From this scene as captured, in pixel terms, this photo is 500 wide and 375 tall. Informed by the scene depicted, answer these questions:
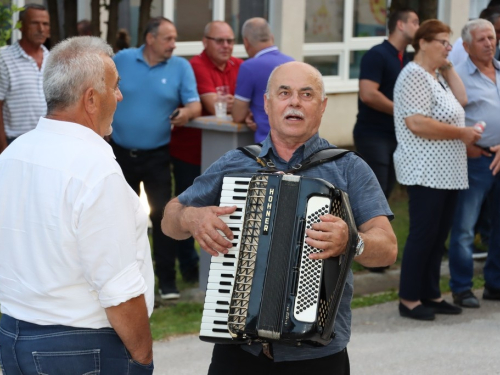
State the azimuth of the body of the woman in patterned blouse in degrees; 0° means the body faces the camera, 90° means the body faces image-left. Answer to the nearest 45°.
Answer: approximately 270°

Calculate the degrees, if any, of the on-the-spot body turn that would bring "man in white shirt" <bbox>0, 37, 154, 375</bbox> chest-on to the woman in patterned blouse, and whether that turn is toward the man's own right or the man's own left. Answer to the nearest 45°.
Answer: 0° — they already face them

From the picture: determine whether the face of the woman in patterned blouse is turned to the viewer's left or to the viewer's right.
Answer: to the viewer's right

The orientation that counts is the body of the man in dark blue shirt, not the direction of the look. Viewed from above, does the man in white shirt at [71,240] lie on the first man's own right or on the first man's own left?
on the first man's own right

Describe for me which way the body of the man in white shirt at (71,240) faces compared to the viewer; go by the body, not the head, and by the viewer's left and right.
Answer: facing away from the viewer and to the right of the viewer
